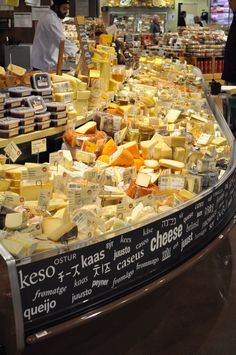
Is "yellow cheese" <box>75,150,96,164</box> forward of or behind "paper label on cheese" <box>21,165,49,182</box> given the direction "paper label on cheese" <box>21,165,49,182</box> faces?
behind

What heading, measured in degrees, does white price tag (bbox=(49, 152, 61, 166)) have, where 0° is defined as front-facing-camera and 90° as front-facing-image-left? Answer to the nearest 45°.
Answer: approximately 0°

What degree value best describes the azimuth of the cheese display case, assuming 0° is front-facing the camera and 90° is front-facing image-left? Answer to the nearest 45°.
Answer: approximately 315°

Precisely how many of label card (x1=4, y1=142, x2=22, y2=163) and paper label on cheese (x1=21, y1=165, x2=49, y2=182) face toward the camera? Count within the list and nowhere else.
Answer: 2
